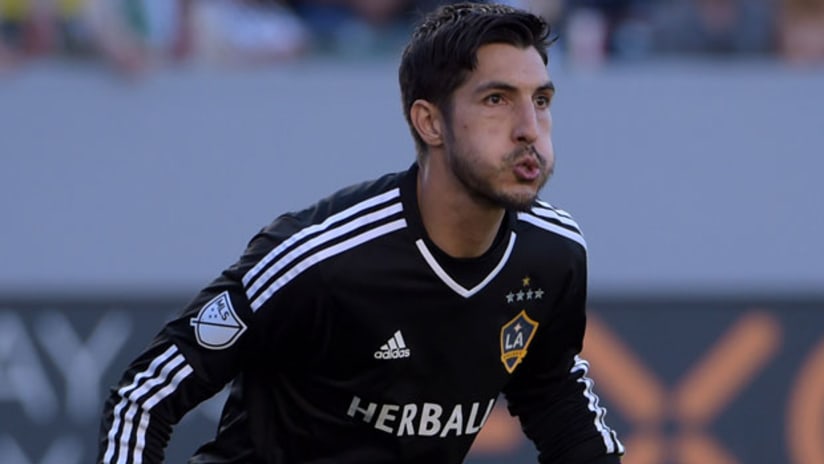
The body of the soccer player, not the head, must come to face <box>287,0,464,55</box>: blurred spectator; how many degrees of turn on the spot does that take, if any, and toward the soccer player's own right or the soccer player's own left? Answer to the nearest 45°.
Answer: approximately 135° to the soccer player's own left

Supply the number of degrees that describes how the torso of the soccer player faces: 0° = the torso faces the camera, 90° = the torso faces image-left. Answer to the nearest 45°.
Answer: approximately 315°

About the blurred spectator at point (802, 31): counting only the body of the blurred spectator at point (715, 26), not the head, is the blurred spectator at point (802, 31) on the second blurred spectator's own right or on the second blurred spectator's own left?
on the second blurred spectator's own left

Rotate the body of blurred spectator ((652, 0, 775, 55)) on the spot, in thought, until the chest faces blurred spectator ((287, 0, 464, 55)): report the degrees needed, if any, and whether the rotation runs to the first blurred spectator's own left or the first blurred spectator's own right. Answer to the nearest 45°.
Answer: approximately 90° to the first blurred spectator's own right

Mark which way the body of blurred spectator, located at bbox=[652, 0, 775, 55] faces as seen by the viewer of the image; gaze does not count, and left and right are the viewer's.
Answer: facing the viewer

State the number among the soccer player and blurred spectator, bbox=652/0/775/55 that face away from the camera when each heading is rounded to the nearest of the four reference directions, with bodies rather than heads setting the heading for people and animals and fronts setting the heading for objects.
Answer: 0

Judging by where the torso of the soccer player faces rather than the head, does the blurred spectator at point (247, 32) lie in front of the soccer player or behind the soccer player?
behind

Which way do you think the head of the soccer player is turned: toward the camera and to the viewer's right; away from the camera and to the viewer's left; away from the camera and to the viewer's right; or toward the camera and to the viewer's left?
toward the camera and to the viewer's right

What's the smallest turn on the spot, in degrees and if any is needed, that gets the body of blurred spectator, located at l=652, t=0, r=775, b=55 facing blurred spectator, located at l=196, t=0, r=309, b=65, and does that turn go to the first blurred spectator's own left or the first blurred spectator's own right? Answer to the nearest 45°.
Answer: approximately 90° to the first blurred spectator's own right
